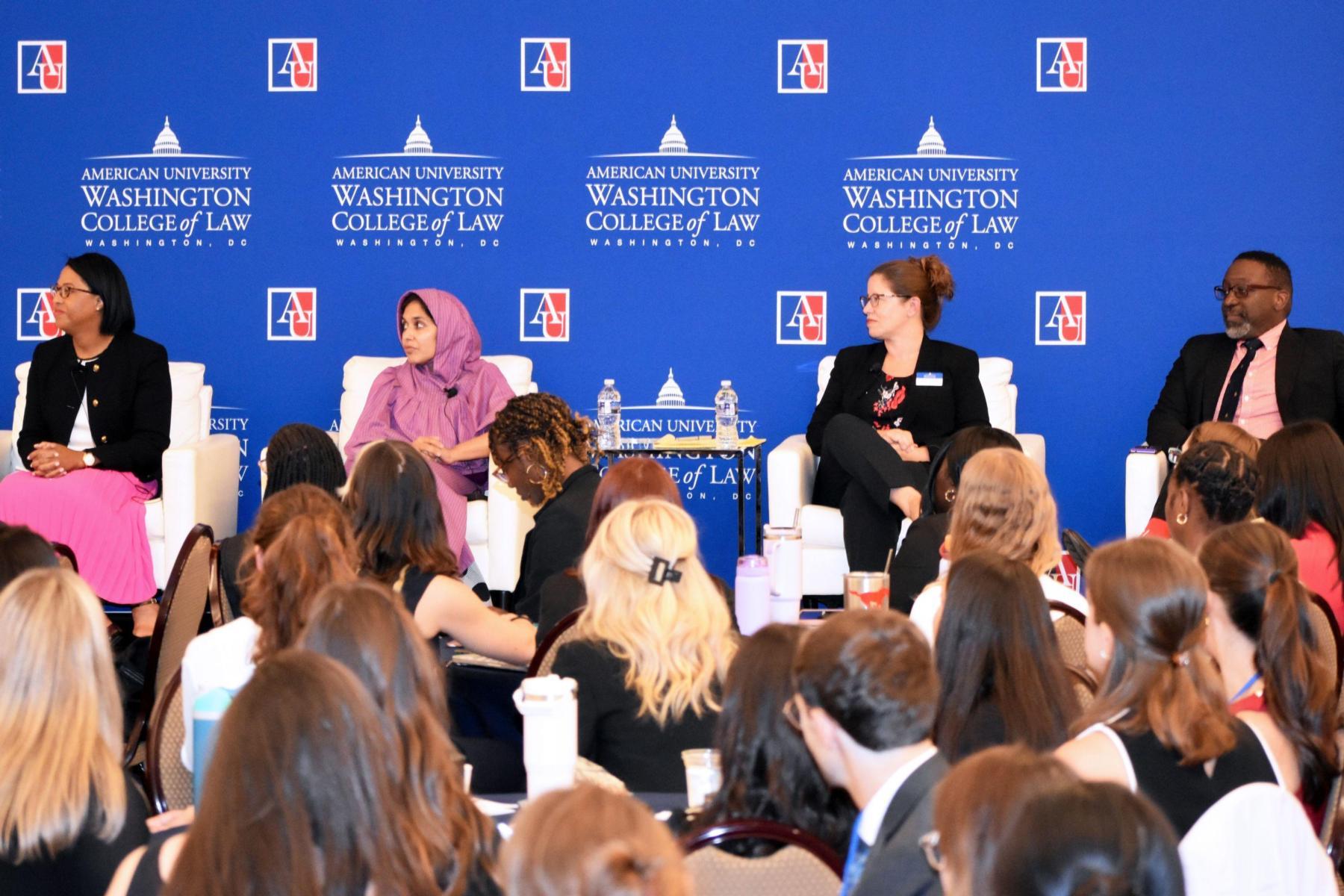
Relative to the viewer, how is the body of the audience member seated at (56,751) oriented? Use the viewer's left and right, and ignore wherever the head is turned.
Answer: facing away from the viewer

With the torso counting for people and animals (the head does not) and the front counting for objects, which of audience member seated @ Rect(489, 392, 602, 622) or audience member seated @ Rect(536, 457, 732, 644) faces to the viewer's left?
audience member seated @ Rect(489, 392, 602, 622)

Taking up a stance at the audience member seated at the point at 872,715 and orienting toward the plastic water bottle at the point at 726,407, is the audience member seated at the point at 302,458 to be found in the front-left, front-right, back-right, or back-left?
front-left

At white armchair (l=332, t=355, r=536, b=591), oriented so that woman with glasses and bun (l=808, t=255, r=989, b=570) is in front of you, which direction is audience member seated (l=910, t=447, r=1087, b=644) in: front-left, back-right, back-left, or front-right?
front-right

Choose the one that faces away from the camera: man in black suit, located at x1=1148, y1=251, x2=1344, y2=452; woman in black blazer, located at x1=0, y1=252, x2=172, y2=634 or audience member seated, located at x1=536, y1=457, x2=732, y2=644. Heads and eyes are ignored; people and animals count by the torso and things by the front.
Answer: the audience member seated

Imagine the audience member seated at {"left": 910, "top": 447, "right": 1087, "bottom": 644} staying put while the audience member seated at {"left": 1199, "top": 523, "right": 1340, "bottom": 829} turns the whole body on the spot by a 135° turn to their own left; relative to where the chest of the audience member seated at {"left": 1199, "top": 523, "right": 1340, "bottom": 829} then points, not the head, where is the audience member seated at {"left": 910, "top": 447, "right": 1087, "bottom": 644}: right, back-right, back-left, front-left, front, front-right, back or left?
back-right

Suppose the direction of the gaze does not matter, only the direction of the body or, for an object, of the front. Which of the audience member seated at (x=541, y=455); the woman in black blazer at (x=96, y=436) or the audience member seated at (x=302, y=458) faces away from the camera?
the audience member seated at (x=302, y=458)

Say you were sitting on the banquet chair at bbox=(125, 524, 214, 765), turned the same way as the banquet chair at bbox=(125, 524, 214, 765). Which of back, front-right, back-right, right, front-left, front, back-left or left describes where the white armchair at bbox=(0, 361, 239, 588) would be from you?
front-right

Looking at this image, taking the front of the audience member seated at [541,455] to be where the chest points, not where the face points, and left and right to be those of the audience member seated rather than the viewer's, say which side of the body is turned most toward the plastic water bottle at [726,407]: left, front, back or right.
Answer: right

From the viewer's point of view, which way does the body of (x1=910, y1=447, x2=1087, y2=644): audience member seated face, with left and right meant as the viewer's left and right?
facing away from the viewer

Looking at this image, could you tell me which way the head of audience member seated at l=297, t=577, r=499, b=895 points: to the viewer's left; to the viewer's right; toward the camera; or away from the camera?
away from the camera

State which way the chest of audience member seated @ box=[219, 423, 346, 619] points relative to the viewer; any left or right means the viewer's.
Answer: facing away from the viewer

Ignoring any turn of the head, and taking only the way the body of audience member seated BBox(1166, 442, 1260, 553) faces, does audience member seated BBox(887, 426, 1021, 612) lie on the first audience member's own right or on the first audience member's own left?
on the first audience member's own left

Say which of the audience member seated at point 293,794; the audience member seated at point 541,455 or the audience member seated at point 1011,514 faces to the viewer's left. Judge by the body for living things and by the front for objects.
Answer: the audience member seated at point 541,455

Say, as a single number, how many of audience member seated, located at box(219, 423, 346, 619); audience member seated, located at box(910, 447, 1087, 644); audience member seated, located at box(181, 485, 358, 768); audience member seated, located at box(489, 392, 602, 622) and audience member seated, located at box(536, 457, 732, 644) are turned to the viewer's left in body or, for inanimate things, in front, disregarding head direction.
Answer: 1
